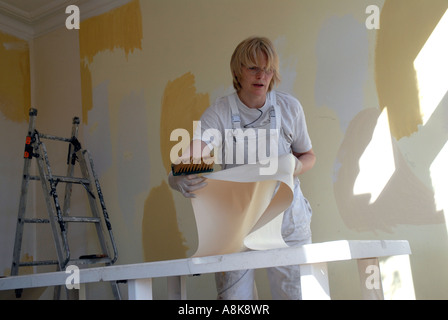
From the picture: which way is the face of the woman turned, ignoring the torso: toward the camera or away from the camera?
toward the camera

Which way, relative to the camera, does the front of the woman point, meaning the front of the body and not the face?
toward the camera

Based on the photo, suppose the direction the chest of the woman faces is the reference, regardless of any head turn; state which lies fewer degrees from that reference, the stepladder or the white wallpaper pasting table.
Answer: the white wallpaper pasting table

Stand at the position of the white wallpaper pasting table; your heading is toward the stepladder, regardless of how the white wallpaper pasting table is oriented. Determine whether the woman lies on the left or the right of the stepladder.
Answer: right

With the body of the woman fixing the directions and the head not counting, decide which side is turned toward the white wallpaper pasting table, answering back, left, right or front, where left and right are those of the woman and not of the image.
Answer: front

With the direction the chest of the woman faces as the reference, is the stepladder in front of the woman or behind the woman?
behind
